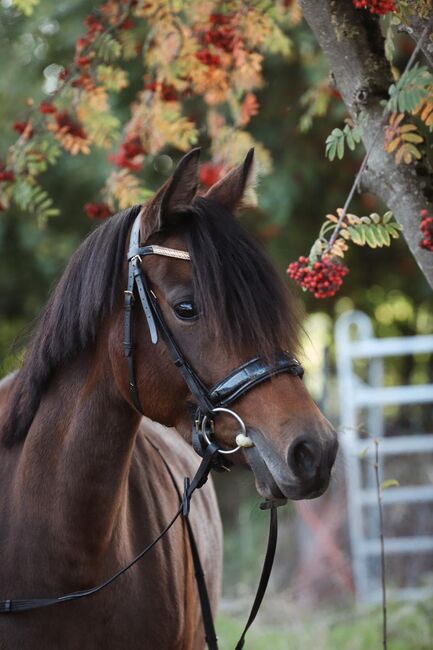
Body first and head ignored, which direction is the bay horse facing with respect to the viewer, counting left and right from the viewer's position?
facing the viewer and to the right of the viewer
